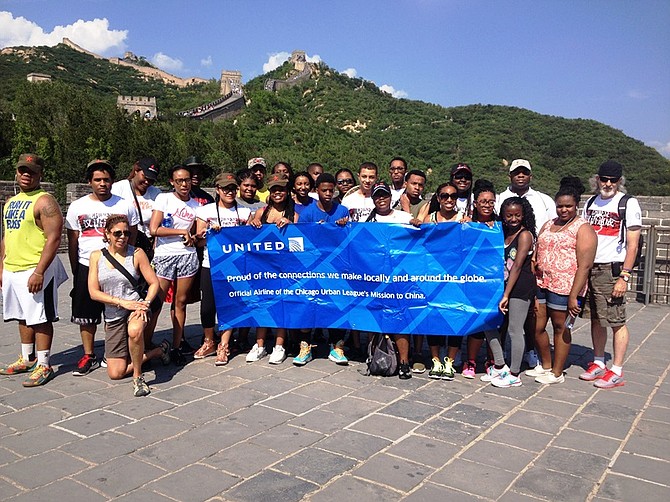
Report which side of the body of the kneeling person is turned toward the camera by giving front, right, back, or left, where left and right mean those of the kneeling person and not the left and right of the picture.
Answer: front

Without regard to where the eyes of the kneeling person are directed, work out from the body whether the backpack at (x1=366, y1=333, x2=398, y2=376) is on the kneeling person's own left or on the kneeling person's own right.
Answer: on the kneeling person's own left
